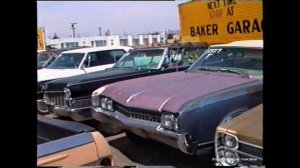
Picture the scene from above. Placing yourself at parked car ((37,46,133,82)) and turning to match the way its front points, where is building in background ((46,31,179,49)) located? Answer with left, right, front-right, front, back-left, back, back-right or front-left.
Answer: back-right

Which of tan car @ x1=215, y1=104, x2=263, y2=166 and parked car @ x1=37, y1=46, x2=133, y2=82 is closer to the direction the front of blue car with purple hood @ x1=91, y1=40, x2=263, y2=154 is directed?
the tan car

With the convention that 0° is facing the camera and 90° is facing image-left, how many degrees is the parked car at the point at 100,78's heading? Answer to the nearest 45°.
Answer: approximately 45°

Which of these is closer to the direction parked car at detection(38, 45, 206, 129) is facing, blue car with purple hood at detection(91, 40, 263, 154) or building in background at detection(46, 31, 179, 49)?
the blue car with purple hood

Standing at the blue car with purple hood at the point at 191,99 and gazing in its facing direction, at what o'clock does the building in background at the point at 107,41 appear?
The building in background is roughly at 4 o'clock from the blue car with purple hood.

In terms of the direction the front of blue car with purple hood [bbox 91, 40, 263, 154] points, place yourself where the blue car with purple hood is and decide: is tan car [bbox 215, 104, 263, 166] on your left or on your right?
on your left

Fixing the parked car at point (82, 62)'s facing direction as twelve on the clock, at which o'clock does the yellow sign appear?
The yellow sign is roughly at 8 o'clock from the parked car.

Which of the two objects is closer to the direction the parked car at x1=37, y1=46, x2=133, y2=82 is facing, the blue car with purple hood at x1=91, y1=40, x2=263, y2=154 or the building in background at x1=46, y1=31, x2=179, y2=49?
the blue car with purple hood

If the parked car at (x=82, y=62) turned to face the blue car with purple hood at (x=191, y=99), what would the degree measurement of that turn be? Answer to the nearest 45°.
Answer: approximately 45° to its left

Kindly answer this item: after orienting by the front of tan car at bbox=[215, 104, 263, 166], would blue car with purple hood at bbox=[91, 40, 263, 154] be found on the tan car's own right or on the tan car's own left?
on the tan car's own right

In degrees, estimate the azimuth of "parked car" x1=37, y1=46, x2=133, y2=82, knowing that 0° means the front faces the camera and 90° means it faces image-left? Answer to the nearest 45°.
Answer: approximately 45°
